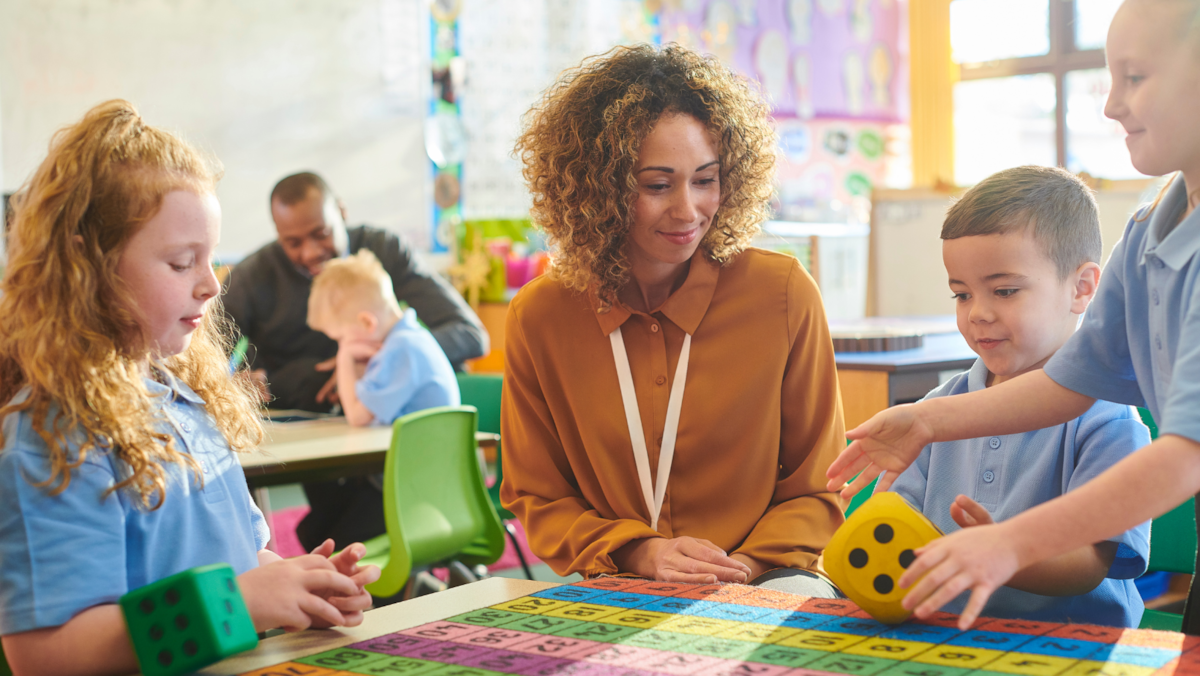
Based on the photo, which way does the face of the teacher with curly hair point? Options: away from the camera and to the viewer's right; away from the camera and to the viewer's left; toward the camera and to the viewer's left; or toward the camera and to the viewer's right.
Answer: toward the camera and to the viewer's right

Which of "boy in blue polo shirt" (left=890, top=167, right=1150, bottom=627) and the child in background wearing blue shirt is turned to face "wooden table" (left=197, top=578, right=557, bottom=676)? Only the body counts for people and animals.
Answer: the boy in blue polo shirt

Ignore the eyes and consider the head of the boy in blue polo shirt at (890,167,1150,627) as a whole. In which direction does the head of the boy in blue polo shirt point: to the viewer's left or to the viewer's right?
to the viewer's left

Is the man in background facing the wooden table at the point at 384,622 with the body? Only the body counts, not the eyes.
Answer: yes

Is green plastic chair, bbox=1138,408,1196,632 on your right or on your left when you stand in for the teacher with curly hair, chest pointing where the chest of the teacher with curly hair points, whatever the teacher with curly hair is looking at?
on your left

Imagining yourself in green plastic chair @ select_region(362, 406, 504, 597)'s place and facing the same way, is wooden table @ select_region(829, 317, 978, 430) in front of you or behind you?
behind

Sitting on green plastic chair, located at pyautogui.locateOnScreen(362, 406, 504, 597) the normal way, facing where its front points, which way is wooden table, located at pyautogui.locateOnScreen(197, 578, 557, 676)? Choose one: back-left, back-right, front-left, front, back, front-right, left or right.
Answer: back-left

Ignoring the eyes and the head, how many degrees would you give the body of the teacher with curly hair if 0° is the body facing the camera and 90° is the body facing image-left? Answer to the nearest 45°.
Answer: approximately 0°

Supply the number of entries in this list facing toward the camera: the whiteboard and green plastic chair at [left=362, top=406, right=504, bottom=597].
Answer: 1

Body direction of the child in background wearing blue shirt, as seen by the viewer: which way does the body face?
to the viewer's left
